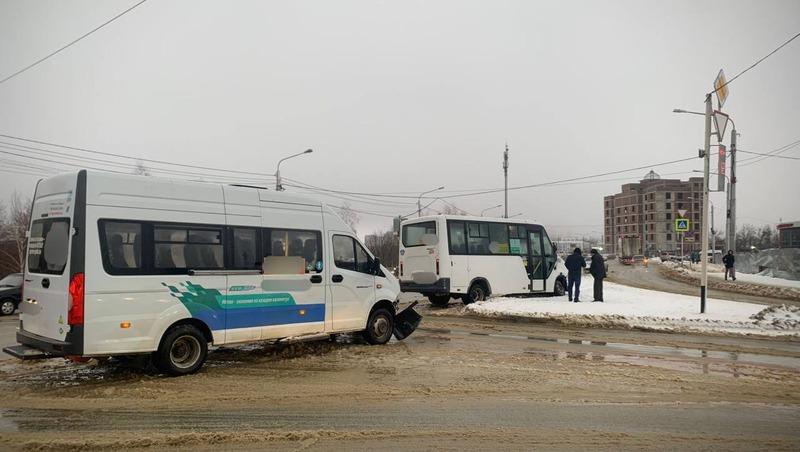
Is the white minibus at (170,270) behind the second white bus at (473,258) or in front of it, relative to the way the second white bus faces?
behind

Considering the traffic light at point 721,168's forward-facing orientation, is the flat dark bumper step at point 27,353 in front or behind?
in front

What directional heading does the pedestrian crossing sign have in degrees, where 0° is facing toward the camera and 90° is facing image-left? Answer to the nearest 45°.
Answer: approximately 0°

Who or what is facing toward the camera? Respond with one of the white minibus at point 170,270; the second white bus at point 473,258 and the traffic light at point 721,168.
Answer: the traffic light

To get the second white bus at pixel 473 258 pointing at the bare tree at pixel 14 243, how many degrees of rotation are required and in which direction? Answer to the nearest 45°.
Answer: approximately 90° to its left

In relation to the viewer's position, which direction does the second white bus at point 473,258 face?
facing away from the viewer and to the right of the viewer

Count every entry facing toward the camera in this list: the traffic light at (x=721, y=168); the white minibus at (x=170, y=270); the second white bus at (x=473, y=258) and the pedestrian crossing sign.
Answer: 2

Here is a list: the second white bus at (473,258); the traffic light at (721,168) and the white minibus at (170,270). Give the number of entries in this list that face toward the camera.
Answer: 1

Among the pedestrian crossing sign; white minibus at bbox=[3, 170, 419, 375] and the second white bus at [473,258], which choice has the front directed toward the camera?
the pedestrian crossing sign

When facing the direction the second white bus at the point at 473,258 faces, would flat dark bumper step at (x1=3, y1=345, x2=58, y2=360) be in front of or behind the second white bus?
behind
